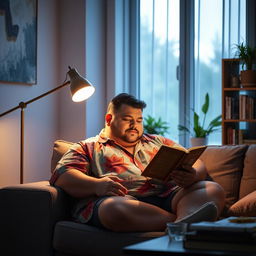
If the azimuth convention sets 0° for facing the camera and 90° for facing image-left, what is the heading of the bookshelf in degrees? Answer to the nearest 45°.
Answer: approximately 0°

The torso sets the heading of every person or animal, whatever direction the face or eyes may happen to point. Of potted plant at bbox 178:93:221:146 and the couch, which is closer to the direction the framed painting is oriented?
the couch

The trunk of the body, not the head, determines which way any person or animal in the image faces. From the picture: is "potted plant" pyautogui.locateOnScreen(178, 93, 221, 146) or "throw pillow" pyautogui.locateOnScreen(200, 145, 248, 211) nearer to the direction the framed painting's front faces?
the throw pillow

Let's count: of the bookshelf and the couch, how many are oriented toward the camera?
2
